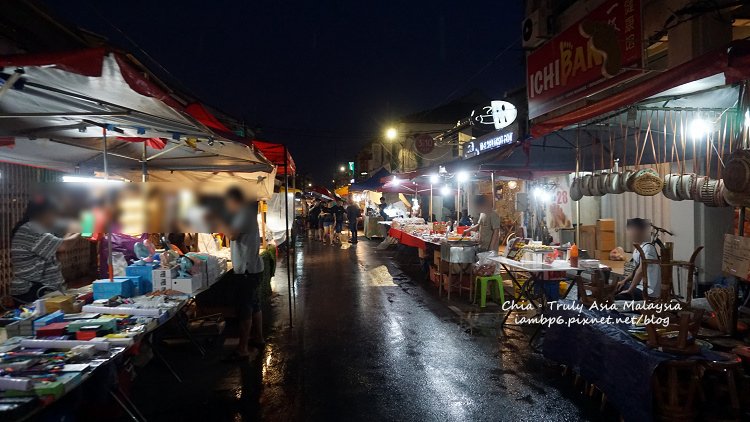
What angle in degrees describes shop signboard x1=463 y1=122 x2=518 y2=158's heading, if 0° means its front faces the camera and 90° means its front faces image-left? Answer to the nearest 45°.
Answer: approximately 45°

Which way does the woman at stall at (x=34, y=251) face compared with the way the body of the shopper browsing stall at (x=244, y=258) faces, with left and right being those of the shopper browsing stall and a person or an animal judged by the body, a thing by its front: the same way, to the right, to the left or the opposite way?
the opposite way

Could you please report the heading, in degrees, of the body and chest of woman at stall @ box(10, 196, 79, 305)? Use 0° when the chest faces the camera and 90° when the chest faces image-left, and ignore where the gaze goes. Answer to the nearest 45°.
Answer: approximately 270°

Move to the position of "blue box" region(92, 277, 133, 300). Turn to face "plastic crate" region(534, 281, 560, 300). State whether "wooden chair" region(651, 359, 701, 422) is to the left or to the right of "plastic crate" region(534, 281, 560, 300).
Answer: right

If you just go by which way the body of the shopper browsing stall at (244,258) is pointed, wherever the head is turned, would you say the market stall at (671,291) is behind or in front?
behind

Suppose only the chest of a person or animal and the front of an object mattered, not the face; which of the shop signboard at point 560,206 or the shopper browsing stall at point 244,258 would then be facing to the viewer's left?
the shopper browsing stall

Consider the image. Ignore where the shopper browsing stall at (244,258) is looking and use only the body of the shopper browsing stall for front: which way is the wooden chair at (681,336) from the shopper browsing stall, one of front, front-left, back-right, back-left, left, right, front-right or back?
back-left
